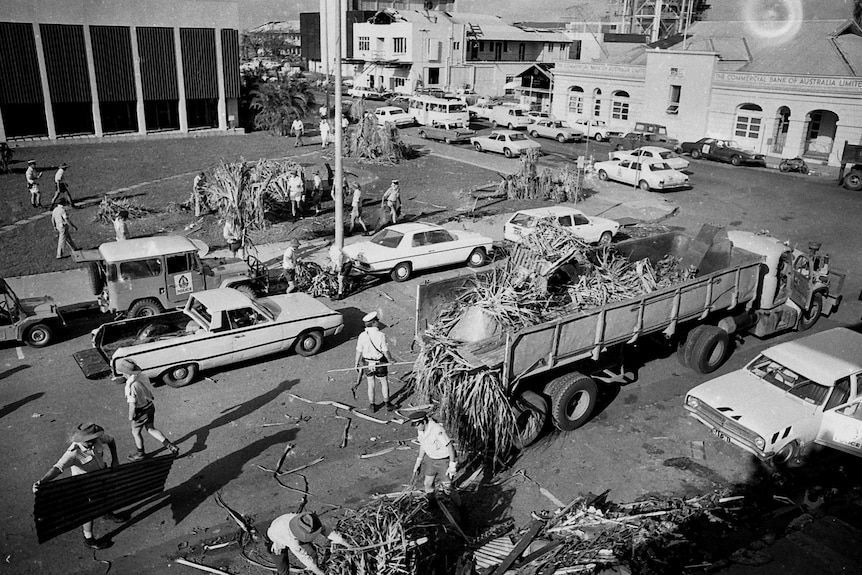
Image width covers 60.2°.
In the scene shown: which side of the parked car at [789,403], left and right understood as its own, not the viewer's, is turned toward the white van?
right

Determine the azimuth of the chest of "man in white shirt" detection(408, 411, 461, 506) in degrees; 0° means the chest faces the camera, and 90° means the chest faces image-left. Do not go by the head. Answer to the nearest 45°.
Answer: approximately 45°

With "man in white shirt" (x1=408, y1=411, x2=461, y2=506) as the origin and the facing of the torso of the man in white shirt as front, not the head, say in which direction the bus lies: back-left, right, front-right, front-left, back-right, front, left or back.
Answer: back-right

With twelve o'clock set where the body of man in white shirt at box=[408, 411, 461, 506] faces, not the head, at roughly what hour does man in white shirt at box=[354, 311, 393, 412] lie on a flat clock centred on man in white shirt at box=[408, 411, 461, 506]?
man in white shirt at box=[354, 311, 393, 412] is roughly at 4 o'clock from man in white shirt at box=[408, 411, 461, 506].

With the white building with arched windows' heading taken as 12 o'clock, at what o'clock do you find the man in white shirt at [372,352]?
The man in white shirt is roughly at 11 o'clock from the white building with arched windows.

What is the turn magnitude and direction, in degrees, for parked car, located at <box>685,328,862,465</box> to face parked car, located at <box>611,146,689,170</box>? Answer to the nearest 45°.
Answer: approximately 135° to its right

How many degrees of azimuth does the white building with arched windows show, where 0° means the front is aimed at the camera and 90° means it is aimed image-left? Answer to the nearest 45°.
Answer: approximately 45°

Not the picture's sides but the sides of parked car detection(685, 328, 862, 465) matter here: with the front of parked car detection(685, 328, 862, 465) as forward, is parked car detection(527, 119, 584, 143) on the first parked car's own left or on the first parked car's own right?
on the first parked car's own right

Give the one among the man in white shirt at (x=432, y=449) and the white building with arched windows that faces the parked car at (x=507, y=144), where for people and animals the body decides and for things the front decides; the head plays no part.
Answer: the white building with arched windows

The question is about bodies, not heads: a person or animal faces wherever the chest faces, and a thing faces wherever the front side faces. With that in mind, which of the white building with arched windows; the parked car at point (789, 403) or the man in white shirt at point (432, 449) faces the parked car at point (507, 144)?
the white building with arched windows

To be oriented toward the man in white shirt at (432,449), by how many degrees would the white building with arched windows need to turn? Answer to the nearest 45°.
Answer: approximately 45° to its left
